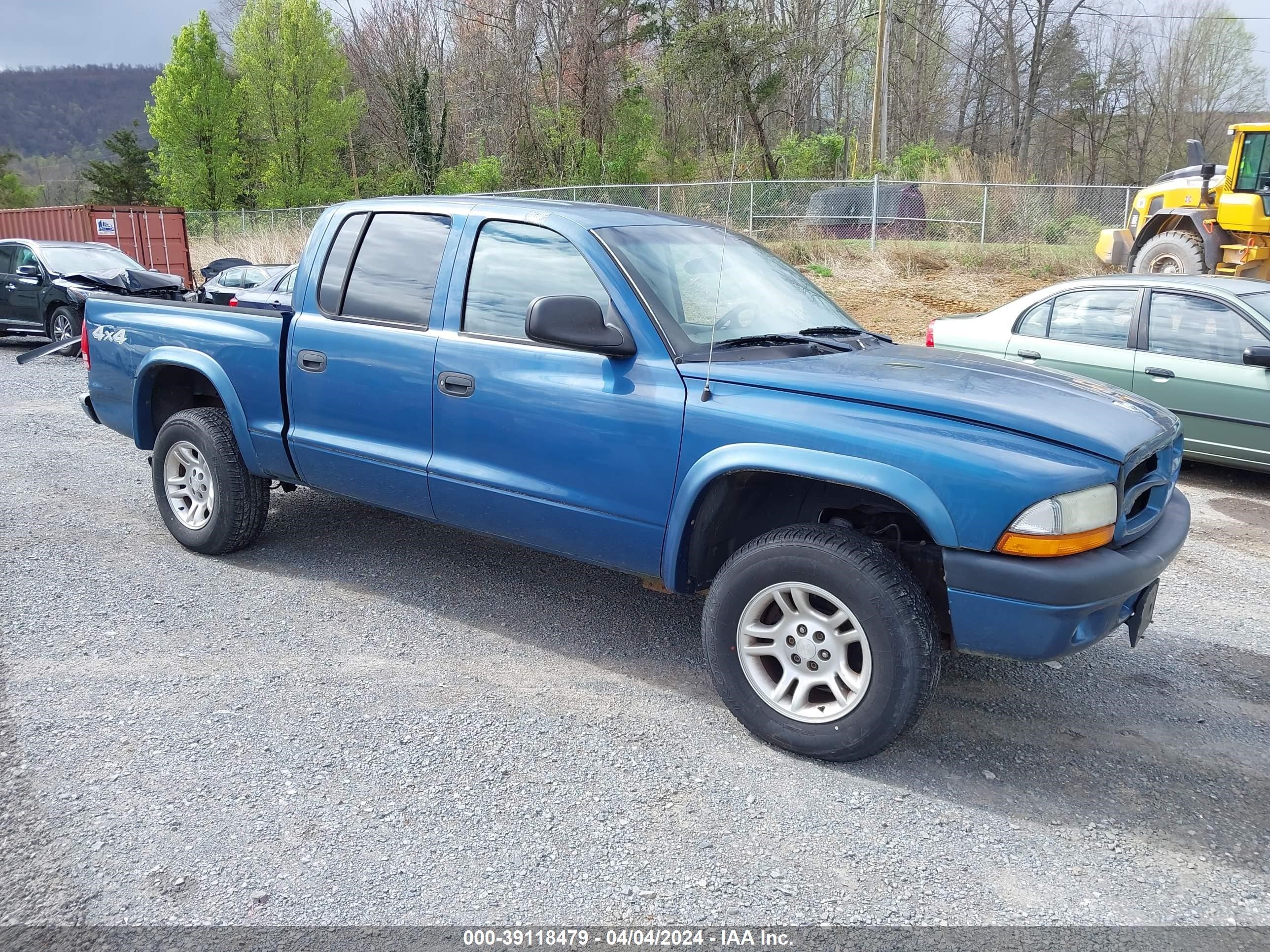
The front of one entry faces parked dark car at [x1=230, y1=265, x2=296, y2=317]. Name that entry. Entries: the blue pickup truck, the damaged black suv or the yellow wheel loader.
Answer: the damaged black suv

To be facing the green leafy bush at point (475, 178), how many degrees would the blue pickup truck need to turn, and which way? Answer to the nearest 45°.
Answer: approximately 135° to its left

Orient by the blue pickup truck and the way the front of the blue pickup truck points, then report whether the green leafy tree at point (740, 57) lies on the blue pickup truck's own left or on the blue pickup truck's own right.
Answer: on the blue pickup truck's own left

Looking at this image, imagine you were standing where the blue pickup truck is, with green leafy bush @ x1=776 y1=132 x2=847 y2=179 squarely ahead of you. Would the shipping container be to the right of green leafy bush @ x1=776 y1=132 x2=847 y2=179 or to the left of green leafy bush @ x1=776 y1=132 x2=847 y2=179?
left
